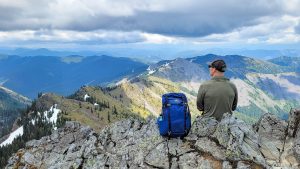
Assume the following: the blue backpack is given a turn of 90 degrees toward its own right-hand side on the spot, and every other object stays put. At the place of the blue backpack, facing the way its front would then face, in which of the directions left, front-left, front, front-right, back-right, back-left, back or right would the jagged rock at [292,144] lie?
back

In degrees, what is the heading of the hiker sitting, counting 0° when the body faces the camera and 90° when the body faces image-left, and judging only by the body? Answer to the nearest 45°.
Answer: approximately 180°

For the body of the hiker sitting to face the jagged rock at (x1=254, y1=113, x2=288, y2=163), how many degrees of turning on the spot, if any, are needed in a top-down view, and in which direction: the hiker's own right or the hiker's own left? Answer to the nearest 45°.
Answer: approximately 135° to the hiker's own right

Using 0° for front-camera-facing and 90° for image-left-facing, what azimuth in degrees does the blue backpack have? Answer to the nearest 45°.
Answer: approximately 0°

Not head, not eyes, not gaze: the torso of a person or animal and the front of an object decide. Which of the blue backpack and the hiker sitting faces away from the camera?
the hiker sitting

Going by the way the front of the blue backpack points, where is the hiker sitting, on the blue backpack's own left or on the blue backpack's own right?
on the blue backpack's own left

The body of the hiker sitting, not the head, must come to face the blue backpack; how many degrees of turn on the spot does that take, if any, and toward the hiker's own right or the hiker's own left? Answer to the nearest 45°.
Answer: approximately 135° to the hiker's own left

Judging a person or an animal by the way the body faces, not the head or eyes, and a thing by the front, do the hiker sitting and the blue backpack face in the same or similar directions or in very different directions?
very different directions

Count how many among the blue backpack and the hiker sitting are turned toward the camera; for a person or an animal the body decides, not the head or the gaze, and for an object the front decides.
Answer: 1
